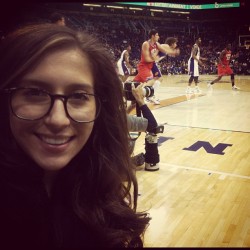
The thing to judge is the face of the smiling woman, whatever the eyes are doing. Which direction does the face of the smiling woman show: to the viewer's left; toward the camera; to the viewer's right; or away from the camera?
toward the camera

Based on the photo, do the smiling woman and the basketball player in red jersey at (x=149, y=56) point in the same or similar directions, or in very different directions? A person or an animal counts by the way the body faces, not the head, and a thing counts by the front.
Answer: same or similar directions

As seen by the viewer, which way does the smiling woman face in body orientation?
toward the camera

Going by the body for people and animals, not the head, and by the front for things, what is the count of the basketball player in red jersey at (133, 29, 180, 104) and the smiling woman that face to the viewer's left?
0

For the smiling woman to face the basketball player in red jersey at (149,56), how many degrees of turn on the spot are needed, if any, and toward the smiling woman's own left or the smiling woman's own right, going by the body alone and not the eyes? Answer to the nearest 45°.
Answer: approximately 180°

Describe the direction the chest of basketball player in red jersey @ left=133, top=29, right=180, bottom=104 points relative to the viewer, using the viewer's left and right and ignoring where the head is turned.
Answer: facing the viewer and to the right of the viewer
